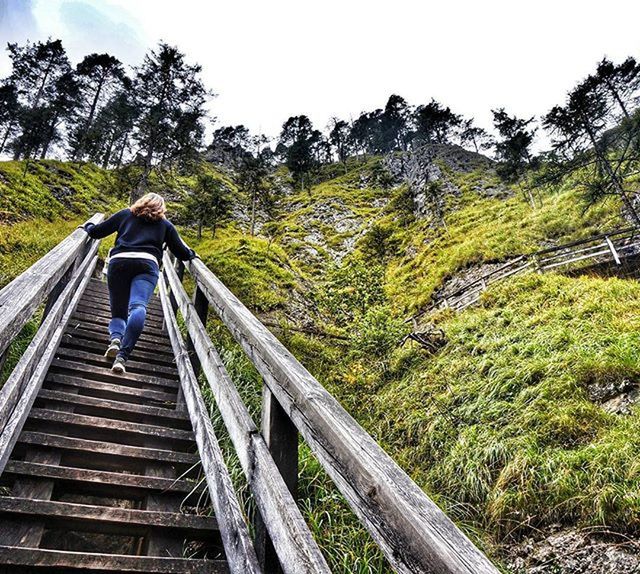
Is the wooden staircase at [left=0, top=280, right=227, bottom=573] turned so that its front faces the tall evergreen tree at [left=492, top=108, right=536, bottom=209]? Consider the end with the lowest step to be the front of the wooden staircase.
no

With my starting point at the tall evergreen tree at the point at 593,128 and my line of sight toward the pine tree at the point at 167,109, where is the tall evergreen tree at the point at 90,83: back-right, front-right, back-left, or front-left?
front-right
